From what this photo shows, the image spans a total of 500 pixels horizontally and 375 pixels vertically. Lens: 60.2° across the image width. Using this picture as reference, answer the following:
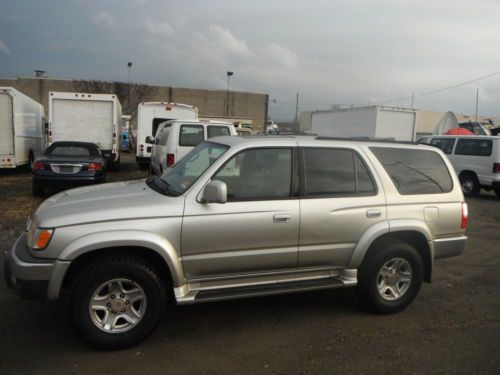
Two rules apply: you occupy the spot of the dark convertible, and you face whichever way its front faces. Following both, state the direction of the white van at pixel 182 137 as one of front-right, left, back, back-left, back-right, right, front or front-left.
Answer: right

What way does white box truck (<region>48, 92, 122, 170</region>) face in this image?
away from the camera

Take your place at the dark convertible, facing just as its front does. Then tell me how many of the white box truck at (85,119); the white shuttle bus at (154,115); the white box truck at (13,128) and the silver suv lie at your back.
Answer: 1

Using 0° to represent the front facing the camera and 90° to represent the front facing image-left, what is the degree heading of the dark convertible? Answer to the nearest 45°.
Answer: approximately 180°

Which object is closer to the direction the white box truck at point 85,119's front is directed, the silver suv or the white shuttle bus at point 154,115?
the white shuttle bus

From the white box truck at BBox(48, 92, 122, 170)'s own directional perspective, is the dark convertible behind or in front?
behind

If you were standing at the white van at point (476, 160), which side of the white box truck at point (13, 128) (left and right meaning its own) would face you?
right

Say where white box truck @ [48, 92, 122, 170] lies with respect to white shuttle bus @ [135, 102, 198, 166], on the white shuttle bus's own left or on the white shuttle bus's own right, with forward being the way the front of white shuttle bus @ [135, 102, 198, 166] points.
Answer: on the white shuttle bus's own left

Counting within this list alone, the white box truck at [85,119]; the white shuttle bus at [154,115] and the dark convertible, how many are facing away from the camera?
3

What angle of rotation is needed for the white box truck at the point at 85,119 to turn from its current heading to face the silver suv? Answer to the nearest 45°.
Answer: approximately 180°

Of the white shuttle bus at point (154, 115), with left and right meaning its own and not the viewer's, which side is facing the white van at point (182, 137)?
back

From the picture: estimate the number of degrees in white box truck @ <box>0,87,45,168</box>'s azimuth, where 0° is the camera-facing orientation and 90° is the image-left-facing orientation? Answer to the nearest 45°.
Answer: approximately 225°

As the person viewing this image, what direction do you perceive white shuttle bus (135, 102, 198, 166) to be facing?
facing away from the viewer

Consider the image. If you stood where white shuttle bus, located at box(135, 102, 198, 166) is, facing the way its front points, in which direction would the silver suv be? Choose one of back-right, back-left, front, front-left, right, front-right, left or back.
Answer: back

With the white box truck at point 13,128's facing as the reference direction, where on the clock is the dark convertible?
The dark convertible is roughly at 4 o'clock from the white box truck.
